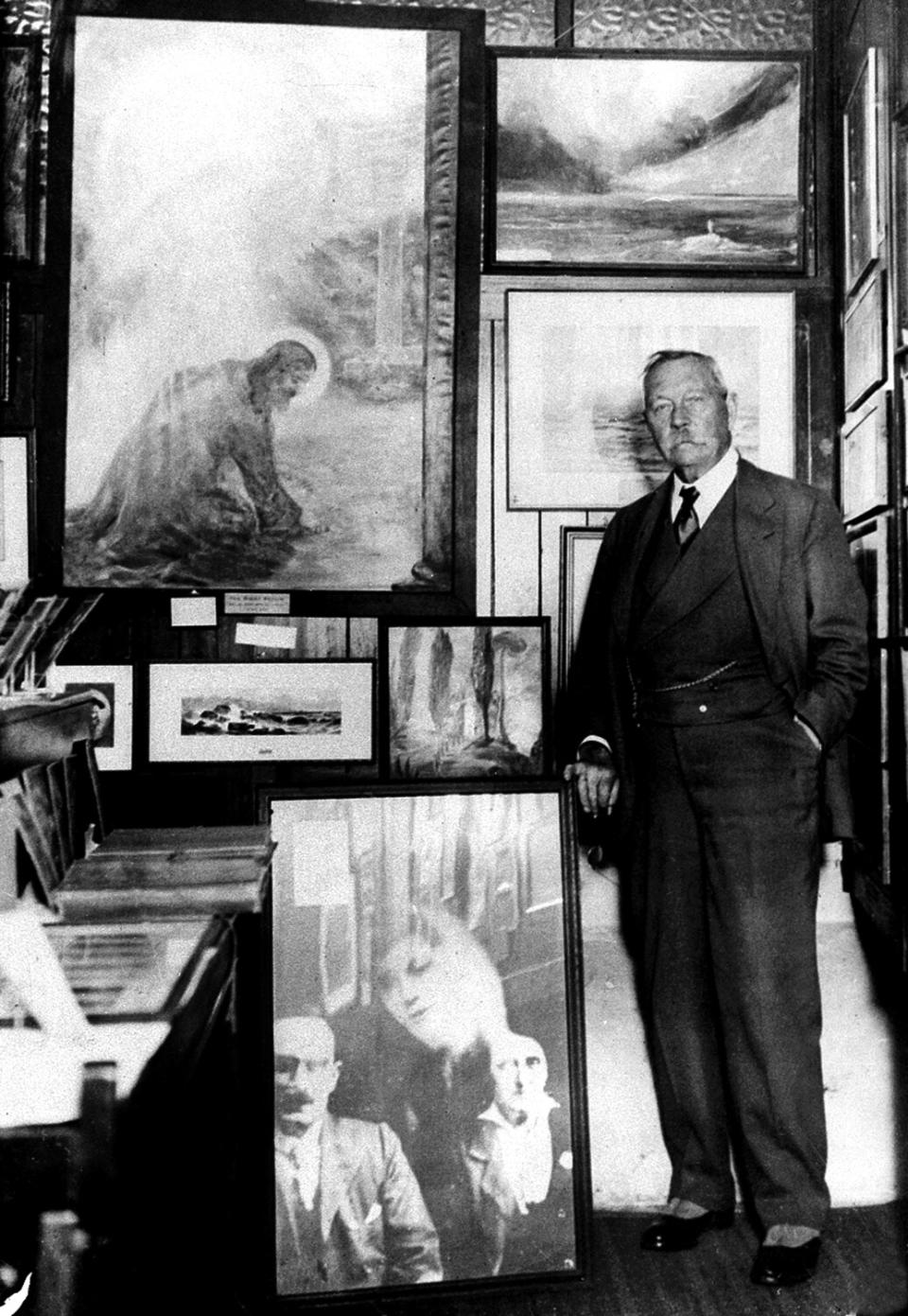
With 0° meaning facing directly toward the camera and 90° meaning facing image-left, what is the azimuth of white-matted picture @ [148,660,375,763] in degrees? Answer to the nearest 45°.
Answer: approximately 0°

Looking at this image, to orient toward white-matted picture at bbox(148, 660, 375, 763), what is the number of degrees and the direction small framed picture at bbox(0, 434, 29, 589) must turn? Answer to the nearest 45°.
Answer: approximately 90° to its left

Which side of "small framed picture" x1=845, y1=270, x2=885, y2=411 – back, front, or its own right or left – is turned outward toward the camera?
left

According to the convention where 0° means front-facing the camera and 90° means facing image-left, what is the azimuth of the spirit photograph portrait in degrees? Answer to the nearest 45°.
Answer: approximately 0°

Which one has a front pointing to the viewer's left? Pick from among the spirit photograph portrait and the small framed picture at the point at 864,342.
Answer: the small framed picture

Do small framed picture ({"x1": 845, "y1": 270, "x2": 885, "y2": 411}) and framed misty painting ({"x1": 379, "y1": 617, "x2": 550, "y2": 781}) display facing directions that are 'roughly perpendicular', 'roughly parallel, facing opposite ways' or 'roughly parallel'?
roughly perpendicular

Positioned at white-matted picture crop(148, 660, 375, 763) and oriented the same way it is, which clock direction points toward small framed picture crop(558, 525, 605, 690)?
The small framed picture is roughly at 9 o'clock from the white-matted picture.

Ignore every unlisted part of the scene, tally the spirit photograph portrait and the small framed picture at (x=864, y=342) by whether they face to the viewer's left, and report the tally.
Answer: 1
